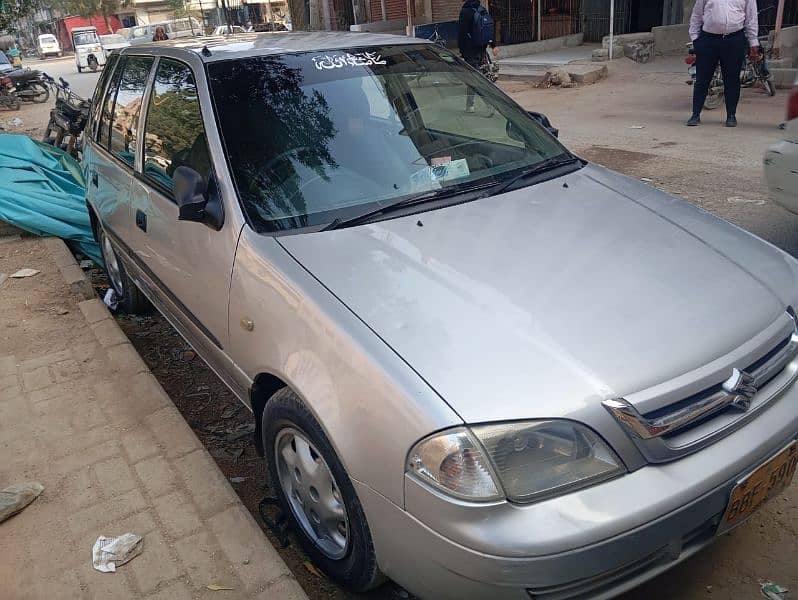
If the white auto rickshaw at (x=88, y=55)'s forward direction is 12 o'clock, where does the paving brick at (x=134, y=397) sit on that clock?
The paving brick is roughly at 12 o'clock from the white auto rickshaw.

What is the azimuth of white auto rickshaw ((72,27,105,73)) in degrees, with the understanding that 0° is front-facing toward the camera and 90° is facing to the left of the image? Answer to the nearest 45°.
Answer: approximately 0°

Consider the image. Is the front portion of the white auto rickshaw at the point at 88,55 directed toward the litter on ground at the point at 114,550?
yes

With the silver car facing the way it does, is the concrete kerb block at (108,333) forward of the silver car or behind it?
behind

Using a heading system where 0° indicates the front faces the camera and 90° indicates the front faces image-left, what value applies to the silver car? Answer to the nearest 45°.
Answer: approximately 315°

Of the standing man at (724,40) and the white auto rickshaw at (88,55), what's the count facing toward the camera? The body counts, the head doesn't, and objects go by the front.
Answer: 2

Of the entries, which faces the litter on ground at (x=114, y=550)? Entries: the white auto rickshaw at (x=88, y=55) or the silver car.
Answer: the white auto rickshaw

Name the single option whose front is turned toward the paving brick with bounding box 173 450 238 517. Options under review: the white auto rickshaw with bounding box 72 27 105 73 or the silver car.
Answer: the white auto rickshaw

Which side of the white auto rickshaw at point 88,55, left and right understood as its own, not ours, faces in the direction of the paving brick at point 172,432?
front

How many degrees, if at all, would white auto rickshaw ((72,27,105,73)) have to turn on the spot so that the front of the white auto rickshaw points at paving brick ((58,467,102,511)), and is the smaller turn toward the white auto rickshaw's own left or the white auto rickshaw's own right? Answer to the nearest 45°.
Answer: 0° — it already faces it

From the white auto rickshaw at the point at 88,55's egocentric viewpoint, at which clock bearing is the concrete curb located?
The concrete curb is roughly at 12 o'clock from the white auto rickshaw.

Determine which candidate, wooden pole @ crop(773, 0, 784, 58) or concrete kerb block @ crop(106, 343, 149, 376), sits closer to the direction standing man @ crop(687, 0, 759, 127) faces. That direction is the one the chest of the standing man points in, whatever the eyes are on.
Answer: the concrete kerb block
